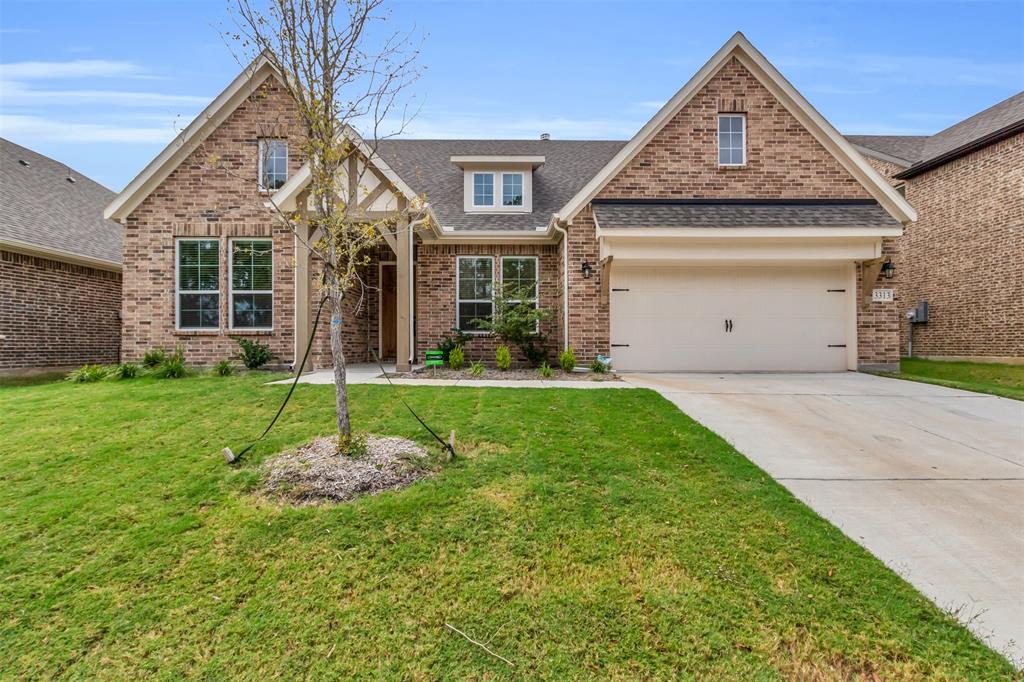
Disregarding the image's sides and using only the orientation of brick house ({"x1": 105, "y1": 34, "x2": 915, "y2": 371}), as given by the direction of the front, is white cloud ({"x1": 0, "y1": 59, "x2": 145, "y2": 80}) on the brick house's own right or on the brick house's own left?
on the brick house's own right

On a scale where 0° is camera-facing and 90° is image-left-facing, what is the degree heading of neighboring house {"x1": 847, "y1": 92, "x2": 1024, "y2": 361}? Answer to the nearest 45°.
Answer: approximately 315°

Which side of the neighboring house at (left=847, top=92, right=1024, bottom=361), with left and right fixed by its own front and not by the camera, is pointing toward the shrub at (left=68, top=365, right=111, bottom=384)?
right

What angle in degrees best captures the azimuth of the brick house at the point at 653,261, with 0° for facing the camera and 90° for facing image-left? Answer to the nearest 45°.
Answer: approximately 0°

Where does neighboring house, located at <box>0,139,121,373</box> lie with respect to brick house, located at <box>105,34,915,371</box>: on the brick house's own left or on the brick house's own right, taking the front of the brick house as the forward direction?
on the brick house's own right
